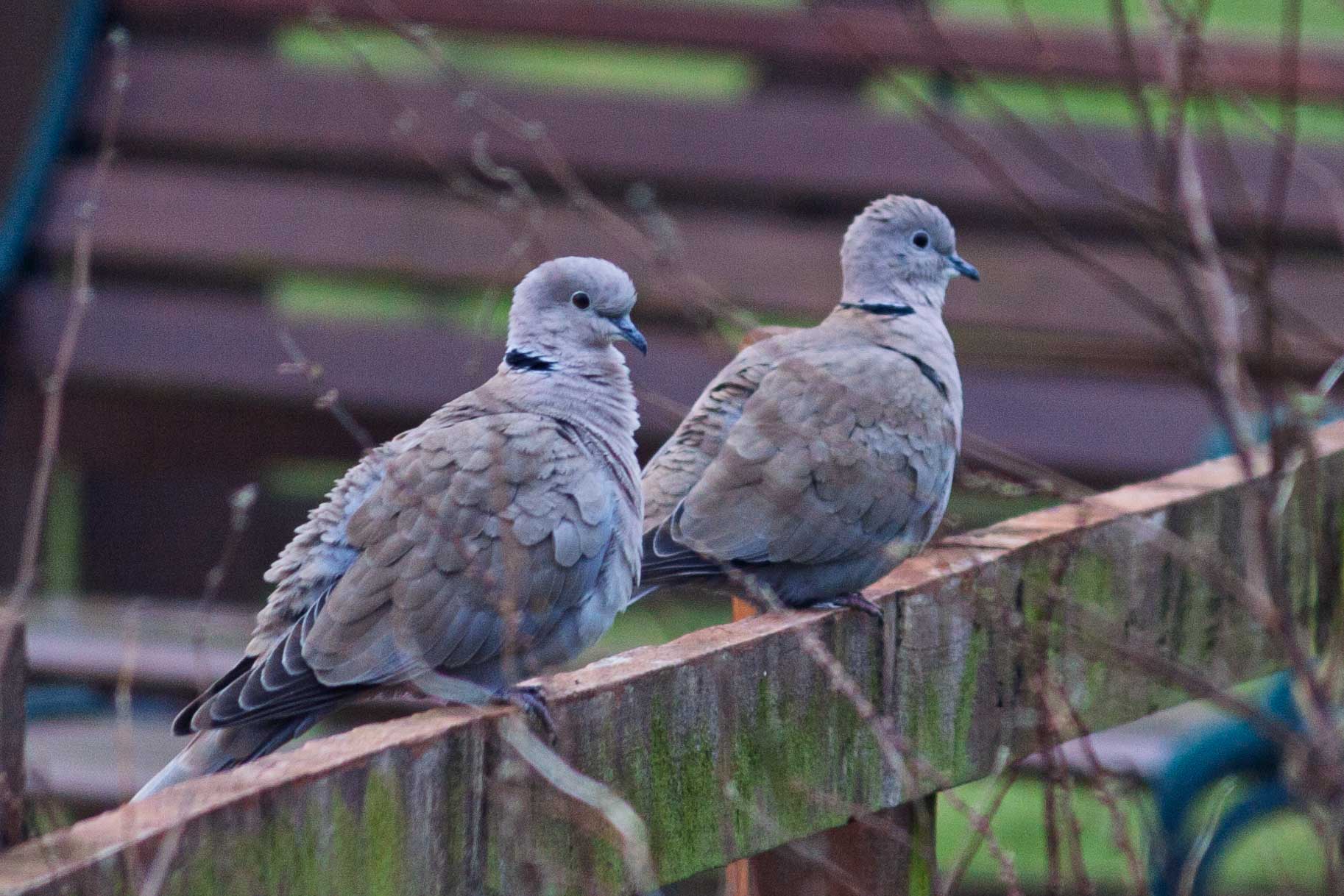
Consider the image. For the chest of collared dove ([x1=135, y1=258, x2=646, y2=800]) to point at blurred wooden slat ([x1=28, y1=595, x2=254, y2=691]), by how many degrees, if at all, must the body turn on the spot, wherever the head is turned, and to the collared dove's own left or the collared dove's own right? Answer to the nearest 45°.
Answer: approximately 90° to the collared dove's own left

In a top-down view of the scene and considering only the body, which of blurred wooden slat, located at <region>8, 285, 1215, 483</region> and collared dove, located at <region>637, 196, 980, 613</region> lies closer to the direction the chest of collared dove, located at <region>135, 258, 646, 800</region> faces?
the collared dove

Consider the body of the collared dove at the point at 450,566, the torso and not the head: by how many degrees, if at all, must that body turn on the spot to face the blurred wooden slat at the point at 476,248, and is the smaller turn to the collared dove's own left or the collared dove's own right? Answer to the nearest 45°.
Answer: approximately 90° to the collared dove's own left

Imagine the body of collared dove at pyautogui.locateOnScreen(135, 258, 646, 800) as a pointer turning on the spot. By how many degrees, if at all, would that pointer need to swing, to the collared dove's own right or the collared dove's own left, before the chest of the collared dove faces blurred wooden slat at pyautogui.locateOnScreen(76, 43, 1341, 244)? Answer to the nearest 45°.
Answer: approximately 90° to the collared dove's own left

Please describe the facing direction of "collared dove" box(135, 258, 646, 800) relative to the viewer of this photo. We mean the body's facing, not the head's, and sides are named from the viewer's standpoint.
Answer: facing to the right of the viewer

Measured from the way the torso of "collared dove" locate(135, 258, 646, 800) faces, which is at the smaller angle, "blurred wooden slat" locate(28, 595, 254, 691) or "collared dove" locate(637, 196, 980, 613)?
the collared dove

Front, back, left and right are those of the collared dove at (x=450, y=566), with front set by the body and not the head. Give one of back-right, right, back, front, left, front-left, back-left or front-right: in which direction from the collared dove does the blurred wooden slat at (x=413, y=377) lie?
left

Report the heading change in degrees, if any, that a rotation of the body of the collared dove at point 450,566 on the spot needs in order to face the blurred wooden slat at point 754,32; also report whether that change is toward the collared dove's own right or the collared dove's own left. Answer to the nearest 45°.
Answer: approximately 90° to the collared dove's own left

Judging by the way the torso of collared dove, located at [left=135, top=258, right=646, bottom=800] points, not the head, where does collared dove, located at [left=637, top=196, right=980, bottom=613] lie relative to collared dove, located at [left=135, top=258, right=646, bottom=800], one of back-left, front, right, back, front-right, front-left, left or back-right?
front-left
